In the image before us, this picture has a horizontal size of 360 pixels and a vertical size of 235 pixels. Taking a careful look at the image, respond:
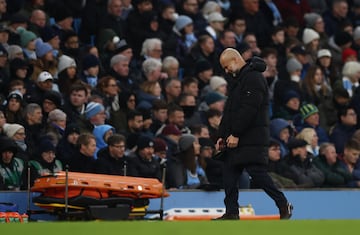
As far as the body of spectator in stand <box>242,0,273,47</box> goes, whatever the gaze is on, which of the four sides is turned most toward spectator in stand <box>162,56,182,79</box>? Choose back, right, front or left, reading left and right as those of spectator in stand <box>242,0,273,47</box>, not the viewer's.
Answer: right

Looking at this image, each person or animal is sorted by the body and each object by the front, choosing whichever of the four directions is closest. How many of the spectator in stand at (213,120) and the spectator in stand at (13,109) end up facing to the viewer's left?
0

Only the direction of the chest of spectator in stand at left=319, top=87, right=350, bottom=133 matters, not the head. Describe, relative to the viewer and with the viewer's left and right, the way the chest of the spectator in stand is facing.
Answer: facing the viewer and to the right of the viewer
